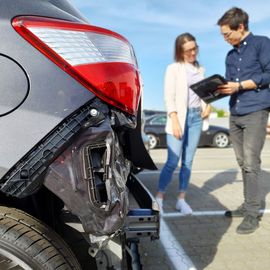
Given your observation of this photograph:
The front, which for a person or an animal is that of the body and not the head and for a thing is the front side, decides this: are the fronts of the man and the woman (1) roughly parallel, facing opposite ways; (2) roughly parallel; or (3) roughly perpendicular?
roughly perpendicular

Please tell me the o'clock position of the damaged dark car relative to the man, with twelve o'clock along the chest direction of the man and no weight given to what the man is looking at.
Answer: The damaged dark car is roughly at 11 o'clock from the man.

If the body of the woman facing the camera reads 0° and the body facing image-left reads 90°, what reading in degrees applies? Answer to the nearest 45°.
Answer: approximately 315°

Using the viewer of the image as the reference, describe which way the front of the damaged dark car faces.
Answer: facing to the left of the viewer

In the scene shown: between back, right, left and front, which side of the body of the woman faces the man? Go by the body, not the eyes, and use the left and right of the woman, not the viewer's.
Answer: front

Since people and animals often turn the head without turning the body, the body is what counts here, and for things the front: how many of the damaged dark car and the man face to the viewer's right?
0

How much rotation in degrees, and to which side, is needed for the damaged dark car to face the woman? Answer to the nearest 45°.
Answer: approximately 135° to its right

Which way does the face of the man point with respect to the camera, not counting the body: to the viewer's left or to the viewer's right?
to the viewer's left
